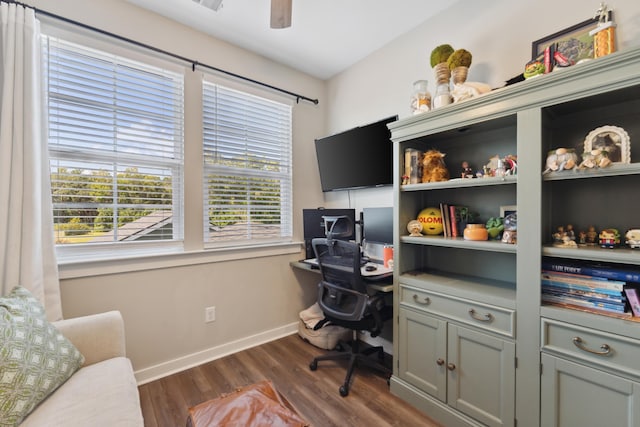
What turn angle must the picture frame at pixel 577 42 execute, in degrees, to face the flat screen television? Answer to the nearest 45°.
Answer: approximately 45° to its right

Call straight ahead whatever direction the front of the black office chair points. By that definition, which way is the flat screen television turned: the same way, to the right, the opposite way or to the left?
the opposite way

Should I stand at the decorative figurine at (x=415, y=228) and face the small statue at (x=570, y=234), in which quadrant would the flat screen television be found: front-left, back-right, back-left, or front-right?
back-left

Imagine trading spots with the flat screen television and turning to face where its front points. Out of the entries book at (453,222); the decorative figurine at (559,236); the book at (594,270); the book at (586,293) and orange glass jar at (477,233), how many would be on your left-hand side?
5

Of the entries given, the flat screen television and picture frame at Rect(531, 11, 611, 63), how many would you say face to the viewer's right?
0

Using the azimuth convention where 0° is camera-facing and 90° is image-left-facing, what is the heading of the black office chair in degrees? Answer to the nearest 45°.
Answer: approximately 225°

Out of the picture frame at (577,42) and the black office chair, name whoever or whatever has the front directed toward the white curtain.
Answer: the picture frame

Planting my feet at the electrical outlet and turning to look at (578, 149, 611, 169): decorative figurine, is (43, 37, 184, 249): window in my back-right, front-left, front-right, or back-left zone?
back-right

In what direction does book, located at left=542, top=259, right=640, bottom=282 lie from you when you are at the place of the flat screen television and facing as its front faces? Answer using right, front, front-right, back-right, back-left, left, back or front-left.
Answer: left

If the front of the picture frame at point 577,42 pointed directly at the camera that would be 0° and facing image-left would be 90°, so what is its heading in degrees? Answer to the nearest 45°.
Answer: approximately 45°

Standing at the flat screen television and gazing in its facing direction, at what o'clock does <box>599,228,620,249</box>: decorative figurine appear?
The decorative figurine is roughly at 9 o'clock from the flat screen television.

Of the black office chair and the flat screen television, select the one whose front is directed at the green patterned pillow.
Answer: the flat screen television
